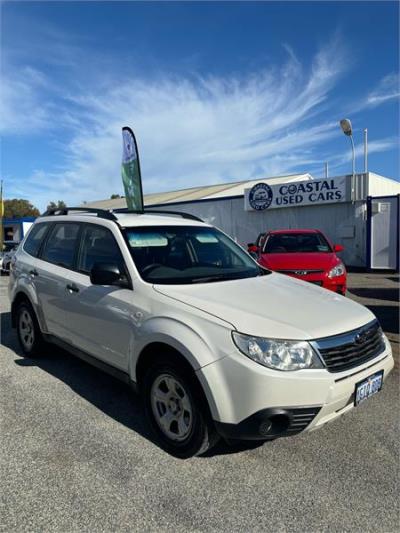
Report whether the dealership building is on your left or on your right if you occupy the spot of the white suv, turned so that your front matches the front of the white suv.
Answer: on your left

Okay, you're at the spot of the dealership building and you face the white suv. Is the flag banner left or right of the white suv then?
right

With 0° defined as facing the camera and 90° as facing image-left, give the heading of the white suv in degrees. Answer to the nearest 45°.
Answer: approximately 315°

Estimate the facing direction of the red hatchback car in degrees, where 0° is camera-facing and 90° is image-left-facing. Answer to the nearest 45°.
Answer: approximately 0°

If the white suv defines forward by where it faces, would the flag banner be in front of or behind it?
behind

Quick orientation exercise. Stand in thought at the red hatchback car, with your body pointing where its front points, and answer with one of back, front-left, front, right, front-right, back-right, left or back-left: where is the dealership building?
back

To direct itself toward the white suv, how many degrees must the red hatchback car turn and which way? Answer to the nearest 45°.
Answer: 0° — it already faces it

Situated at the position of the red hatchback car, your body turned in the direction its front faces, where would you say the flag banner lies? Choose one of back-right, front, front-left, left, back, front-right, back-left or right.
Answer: back-right

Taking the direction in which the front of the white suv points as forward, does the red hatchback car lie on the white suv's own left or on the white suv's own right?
on the white suv's own left
